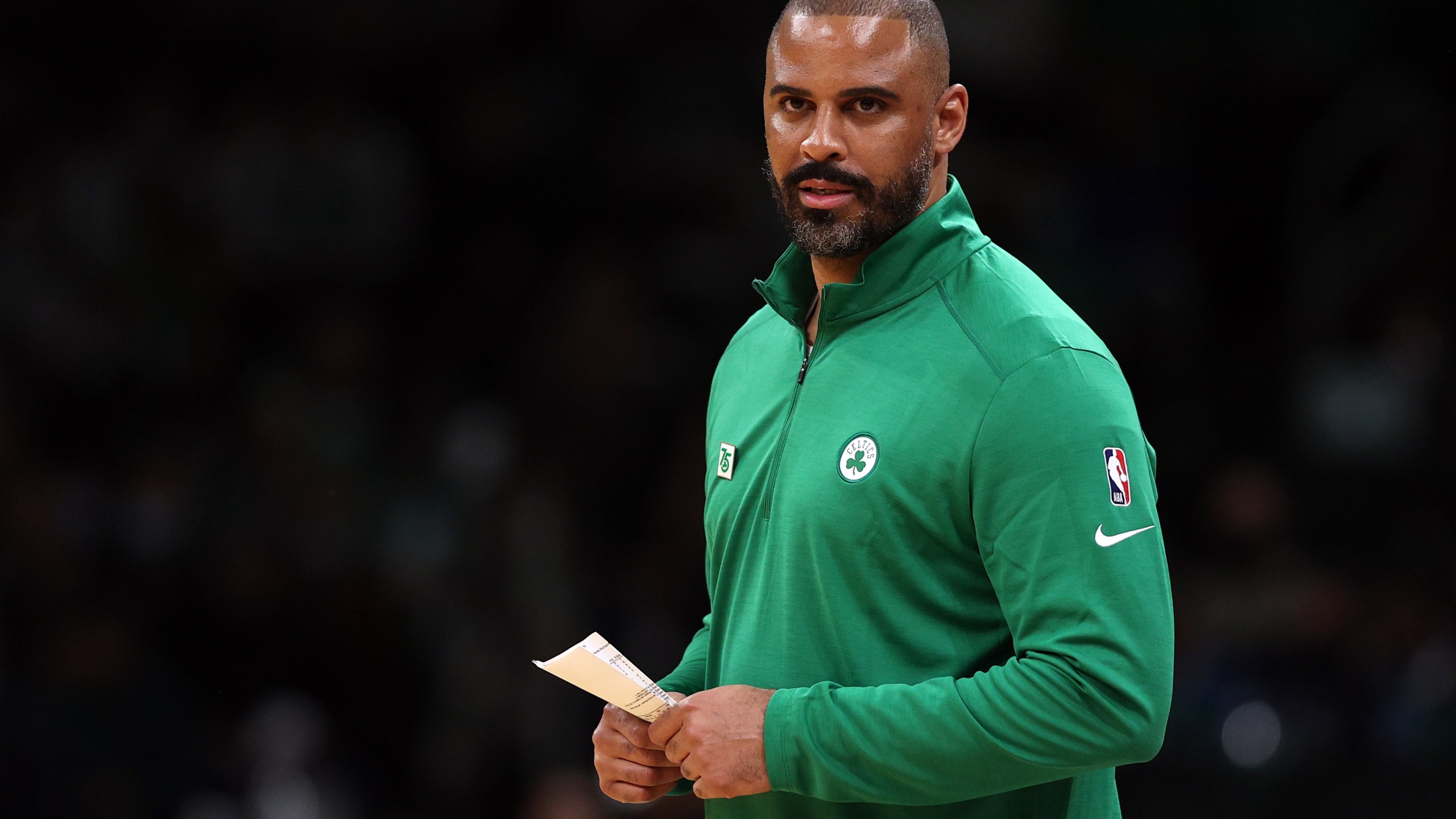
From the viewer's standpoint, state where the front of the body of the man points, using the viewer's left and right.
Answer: facing the viewer and to the left of the viewer
